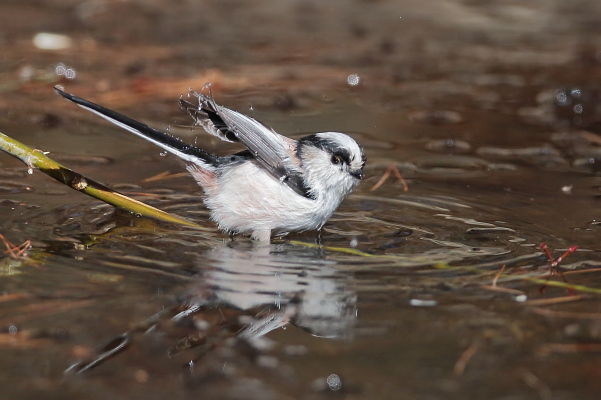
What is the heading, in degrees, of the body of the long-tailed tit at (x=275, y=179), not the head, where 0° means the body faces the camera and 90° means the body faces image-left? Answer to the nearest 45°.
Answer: approximately 270°

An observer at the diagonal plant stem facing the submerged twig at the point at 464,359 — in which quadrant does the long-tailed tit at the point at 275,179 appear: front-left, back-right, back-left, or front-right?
front-left

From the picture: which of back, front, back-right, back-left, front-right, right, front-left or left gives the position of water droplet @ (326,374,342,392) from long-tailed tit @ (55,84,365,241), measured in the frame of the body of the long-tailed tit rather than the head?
right

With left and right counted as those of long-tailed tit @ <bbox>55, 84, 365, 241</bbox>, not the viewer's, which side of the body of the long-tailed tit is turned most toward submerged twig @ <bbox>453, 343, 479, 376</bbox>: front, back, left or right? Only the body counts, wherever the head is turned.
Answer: right

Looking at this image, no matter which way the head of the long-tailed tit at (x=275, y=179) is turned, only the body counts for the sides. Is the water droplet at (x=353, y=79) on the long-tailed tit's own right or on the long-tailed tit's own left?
on the long-tailed tit's own left

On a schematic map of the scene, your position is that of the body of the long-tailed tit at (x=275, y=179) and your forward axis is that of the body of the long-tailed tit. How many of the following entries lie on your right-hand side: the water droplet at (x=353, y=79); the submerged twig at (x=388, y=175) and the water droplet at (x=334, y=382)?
1

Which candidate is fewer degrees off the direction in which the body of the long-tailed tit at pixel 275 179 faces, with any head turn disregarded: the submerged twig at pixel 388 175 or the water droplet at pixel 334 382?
the submerged twig

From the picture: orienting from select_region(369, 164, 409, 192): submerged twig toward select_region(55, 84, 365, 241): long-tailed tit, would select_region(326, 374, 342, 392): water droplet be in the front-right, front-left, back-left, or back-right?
front-left

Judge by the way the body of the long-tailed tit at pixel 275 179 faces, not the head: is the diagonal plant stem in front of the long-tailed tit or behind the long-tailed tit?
behind

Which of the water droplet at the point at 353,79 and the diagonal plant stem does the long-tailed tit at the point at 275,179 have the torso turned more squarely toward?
the water droplet
